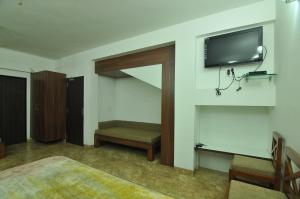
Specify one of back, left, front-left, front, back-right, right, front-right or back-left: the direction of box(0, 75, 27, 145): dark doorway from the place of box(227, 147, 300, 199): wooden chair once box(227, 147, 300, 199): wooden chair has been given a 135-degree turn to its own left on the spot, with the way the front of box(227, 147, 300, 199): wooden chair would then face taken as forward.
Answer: back-right

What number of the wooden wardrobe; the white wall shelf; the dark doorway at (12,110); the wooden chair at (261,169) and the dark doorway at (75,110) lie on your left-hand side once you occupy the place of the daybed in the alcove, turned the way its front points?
2

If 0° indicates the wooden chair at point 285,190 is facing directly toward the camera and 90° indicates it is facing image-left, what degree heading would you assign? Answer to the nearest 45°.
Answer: approximately 90°

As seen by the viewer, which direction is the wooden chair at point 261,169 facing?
to the viewer's left

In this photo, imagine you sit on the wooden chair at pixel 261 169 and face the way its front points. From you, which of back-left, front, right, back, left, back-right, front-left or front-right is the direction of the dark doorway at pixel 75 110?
front

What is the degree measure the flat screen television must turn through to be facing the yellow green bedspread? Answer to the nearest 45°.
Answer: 0° — it already faces it

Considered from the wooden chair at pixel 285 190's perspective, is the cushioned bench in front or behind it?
in front

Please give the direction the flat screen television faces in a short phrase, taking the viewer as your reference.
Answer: facing the viewer and to the left of the viewer

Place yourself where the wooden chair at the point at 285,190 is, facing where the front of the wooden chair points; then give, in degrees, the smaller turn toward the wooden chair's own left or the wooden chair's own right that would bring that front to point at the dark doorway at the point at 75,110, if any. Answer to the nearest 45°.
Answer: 0° — it already faces it
